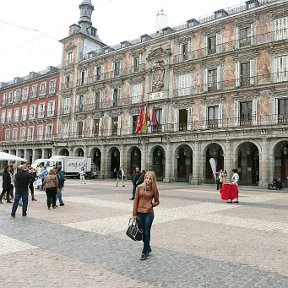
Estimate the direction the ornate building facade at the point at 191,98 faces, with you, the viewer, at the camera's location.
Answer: facing the viewer and to the left of the viewer

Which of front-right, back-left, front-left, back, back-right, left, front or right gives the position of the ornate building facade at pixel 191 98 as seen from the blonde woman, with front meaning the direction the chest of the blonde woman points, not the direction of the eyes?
back

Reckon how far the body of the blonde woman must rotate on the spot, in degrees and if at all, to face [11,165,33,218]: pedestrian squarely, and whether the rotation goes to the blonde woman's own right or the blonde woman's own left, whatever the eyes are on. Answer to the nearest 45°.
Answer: approximately 135° to the blonde woman's own right

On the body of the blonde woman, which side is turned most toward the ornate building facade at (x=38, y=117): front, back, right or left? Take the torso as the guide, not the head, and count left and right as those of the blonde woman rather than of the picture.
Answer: back

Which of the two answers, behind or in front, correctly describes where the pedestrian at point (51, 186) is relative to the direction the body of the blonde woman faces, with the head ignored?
behind

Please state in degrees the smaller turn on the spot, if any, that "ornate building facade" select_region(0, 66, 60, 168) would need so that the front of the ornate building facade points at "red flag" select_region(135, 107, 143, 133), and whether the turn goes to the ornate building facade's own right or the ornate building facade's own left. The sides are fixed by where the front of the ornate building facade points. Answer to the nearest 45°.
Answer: approximately 90° to the ornate building facade's own left

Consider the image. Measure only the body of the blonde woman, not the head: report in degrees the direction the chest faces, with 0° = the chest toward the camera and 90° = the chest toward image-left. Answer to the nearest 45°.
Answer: approximately 0°

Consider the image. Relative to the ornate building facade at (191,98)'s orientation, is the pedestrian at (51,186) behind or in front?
in front

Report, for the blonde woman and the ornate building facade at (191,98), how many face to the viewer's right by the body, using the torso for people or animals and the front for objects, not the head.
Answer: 0

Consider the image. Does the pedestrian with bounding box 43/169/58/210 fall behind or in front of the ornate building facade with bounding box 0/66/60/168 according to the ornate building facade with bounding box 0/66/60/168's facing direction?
in front

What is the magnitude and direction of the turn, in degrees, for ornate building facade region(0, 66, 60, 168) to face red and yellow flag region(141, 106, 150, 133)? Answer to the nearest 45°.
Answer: approximately 90° to its left
